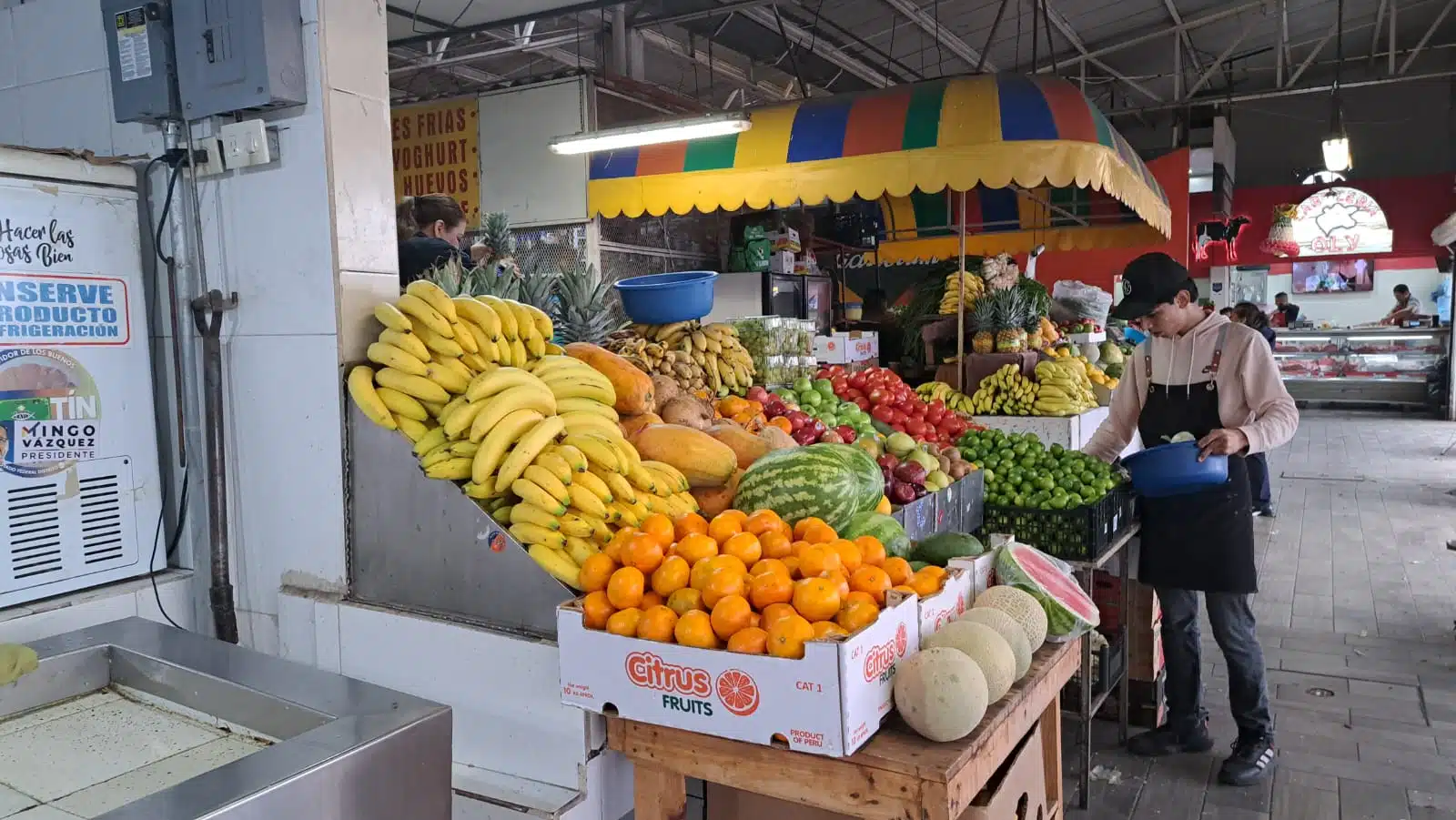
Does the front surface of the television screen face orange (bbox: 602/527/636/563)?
yes

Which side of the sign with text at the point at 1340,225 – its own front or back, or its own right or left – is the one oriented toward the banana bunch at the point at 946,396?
front

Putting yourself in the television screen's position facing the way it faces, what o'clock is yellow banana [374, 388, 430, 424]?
The yellow banana is roughly at 12 o'clock from the television screen.

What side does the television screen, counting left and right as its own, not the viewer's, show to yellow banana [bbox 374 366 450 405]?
front

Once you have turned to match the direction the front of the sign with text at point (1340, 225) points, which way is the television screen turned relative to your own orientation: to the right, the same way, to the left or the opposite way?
the same way

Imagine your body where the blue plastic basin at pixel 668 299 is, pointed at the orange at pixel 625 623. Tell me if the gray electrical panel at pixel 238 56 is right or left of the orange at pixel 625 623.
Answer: right

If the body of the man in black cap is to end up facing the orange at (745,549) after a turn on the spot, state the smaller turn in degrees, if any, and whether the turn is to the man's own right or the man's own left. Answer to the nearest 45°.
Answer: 0° — they already face it

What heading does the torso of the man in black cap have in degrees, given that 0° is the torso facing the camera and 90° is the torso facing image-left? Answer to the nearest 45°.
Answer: approximately 45°

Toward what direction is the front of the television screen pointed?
toward the camera

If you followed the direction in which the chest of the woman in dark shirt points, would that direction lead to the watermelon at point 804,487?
no

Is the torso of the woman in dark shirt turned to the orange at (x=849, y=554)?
no

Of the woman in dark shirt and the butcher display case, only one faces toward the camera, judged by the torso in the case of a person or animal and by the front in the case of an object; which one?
the butcher display case

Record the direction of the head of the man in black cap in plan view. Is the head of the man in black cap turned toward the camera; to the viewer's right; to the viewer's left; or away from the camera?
to the viewer's left
